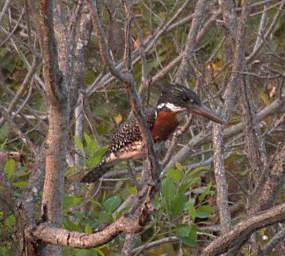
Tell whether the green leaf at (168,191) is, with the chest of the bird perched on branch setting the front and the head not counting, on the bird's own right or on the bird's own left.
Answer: on the bird's own right

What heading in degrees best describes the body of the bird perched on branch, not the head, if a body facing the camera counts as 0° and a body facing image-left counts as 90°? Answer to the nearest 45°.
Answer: approximately 270°

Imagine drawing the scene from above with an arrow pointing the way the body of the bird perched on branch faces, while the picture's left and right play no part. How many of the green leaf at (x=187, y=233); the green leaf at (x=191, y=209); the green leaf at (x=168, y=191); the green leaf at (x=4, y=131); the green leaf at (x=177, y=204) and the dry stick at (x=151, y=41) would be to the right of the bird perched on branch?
4

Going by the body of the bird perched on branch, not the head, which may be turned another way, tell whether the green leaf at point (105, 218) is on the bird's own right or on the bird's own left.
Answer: on the bird's own right
